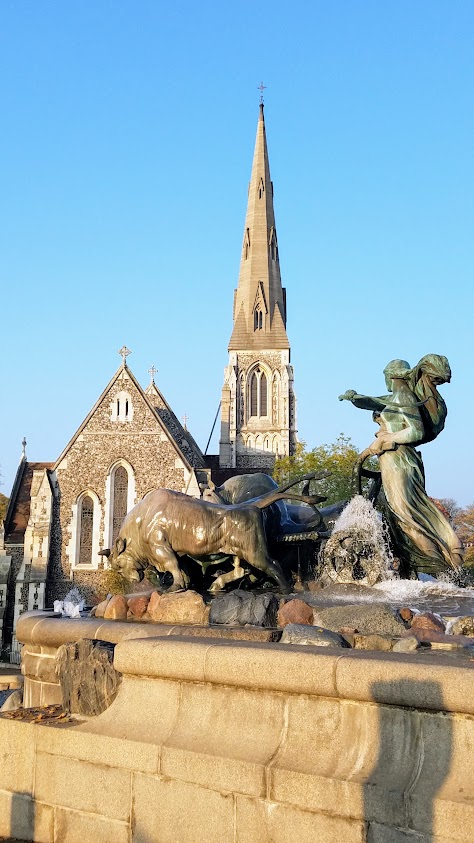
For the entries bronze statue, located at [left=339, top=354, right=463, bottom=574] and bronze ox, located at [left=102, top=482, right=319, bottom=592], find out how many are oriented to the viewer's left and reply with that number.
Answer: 2

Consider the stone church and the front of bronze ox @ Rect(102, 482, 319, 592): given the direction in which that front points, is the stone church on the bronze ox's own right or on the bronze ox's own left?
on the bronze ox's own right

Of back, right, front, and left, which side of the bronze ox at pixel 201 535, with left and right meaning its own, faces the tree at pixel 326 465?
right

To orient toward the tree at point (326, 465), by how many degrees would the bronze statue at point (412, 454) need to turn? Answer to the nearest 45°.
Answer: approximately 90° to its right

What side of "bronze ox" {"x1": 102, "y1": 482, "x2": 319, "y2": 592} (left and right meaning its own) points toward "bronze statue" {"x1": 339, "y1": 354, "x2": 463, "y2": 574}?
back

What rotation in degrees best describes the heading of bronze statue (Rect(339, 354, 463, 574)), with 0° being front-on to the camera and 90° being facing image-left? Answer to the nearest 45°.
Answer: approximately 90°

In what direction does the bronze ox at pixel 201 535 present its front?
to the viewer's left

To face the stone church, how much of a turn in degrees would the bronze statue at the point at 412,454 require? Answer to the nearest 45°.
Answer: approximately 45° to its right
